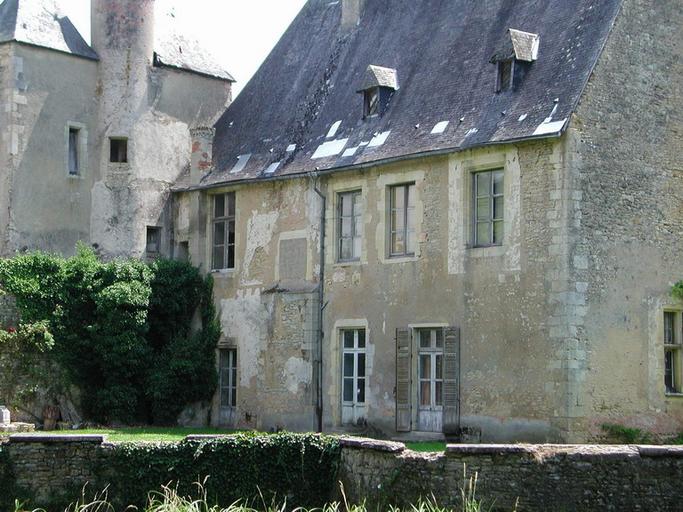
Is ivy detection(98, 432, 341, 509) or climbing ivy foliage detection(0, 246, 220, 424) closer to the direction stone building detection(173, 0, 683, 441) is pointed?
the ivy detection(98, 432, 341, 509)

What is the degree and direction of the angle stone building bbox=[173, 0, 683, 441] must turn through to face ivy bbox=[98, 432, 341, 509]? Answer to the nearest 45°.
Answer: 0° — it already faces it

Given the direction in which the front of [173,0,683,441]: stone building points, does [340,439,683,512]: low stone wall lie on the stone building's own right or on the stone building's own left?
on the stone building's own left

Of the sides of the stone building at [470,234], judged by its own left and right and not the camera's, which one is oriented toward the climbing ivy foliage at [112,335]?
right

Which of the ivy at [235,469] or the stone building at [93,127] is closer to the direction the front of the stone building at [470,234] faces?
the ivy

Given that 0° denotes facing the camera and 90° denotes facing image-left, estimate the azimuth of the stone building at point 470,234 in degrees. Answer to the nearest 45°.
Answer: approximately 45°

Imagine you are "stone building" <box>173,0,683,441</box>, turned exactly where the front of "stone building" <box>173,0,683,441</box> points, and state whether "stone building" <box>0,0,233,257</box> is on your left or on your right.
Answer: on your right
